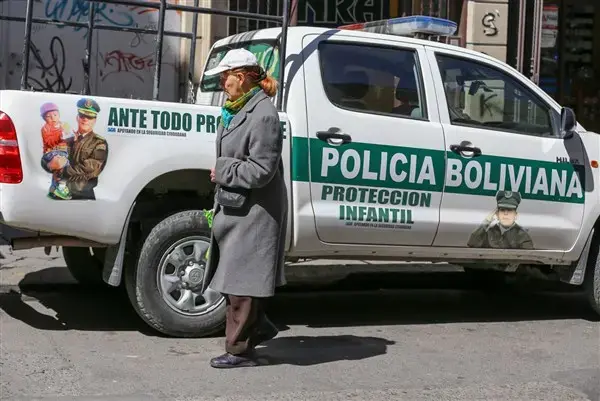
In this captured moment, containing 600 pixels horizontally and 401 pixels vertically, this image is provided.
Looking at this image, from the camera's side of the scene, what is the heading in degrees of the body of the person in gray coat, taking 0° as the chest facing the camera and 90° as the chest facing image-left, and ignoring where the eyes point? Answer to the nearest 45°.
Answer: approximately 90°

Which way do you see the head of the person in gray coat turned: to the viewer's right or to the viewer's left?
to the viewer's left
